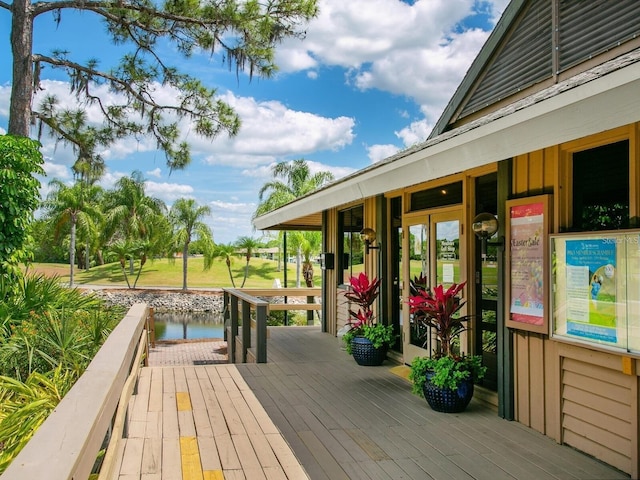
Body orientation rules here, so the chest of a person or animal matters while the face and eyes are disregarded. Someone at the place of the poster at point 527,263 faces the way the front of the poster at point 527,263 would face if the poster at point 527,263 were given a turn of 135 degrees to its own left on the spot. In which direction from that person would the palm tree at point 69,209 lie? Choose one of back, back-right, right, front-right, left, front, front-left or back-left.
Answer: back-left

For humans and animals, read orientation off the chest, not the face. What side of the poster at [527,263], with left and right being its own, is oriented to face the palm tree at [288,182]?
right

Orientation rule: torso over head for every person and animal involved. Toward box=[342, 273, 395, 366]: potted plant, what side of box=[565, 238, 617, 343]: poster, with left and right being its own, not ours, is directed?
right

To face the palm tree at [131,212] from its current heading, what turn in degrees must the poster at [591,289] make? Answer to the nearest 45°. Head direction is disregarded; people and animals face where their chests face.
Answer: approximately 90° to its right

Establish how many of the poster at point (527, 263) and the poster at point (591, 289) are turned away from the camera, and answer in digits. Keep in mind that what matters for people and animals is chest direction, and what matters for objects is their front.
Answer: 0

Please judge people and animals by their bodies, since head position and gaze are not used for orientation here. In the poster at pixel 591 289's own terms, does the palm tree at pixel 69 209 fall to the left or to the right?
on its right

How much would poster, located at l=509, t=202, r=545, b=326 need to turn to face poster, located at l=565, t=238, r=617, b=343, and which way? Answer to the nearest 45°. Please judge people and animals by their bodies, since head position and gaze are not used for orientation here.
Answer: approximately 90° to its left

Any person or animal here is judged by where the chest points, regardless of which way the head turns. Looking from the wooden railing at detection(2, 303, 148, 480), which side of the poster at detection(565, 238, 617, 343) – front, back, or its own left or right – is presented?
front

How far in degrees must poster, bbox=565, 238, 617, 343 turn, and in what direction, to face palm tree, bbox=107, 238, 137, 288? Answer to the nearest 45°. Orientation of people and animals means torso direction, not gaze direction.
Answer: approximately 90° to its right

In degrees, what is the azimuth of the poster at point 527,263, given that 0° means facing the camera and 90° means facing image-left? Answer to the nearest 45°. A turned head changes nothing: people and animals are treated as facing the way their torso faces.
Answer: approximately 45°
